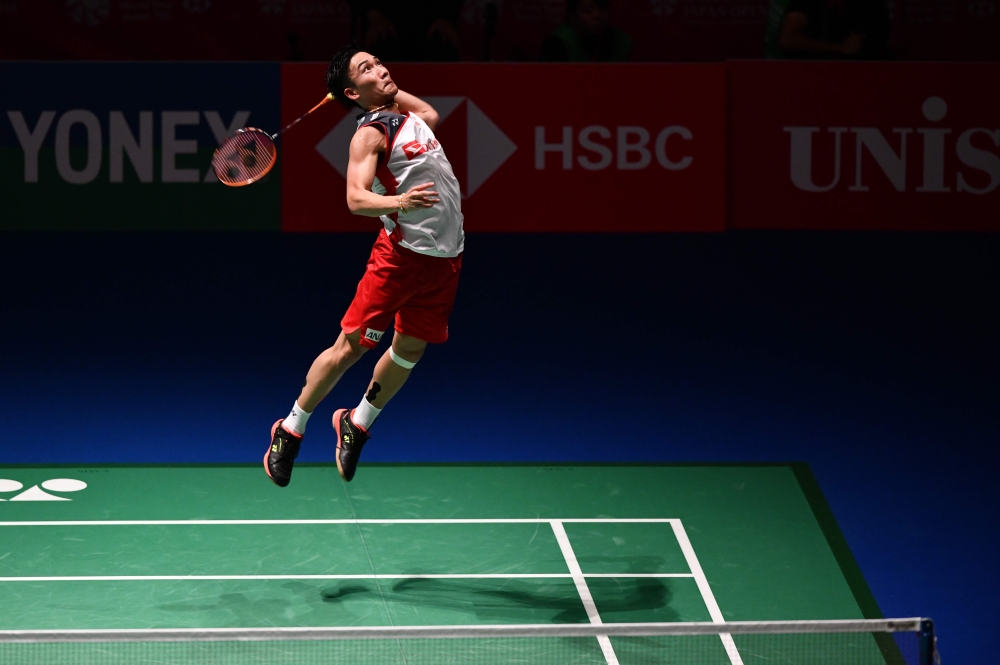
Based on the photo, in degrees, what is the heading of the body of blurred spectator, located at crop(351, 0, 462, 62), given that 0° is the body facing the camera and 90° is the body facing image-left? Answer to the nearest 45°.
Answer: approximately 0°

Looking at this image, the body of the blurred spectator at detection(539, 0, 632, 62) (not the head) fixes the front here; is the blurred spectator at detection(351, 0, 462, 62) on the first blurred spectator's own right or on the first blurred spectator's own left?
on the first blurred spectator's own right

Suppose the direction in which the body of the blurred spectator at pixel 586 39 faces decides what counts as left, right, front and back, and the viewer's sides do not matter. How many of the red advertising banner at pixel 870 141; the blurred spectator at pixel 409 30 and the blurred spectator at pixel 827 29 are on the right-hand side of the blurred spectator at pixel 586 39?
1

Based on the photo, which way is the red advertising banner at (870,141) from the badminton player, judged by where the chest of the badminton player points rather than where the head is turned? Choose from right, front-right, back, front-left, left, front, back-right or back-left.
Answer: left

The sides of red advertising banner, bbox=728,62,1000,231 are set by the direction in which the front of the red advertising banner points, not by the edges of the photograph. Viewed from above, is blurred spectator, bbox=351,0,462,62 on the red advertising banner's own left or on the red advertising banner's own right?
on the red advertising banner's own right

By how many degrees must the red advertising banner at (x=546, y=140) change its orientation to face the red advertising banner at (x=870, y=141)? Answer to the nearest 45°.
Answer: approximately 90° to its left

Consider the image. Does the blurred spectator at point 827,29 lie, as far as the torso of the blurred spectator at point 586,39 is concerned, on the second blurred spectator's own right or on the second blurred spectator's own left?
on the second blurred spectator's own left

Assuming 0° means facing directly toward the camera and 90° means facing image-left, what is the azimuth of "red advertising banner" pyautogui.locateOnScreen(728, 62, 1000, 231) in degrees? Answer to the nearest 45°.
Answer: approximately 0°

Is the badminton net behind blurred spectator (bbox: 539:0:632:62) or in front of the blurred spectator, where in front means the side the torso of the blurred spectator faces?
in front
